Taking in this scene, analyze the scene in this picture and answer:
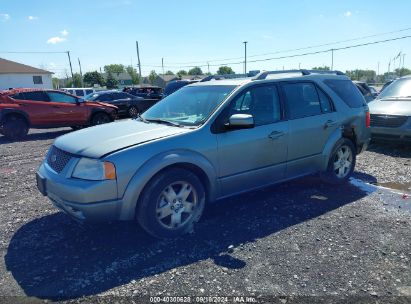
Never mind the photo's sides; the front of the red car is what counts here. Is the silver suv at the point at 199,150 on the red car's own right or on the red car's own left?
on the red car's own right

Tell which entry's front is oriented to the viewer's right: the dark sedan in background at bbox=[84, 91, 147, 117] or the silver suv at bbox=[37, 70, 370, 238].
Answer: the dark sedan in background

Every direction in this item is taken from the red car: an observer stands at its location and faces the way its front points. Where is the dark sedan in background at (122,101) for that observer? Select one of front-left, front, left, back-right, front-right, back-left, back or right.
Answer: front

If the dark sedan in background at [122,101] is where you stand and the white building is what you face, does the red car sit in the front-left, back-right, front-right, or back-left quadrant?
back-left

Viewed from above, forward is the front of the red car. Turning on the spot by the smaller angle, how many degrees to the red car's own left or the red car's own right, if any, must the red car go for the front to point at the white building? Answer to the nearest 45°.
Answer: approximately 45° to the red car's own left

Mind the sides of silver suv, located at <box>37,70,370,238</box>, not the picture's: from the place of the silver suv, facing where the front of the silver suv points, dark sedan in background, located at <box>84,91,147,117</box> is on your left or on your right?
on your right

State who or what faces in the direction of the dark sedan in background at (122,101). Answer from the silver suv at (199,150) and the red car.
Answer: the red car

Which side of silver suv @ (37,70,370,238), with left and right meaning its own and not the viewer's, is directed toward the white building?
right

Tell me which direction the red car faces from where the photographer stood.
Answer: facing away from the viewer and to the right of the viewer

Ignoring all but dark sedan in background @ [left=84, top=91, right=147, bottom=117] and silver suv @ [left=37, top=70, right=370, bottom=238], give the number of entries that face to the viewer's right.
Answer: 1
